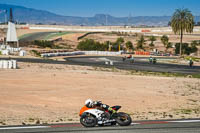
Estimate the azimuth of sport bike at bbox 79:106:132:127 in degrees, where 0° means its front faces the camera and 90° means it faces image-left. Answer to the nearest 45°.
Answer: approximately 90°

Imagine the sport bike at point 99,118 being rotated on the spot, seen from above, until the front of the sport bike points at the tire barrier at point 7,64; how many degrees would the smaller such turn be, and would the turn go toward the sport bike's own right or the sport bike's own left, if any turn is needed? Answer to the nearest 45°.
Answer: approximately 45° to the sport bike's own right

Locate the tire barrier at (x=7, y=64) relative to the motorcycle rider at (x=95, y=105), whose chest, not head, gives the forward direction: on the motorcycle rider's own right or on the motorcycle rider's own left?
on the motorcycle rider's own right

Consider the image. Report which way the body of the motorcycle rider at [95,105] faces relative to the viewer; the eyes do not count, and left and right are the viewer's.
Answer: facing to the left of the viewer
